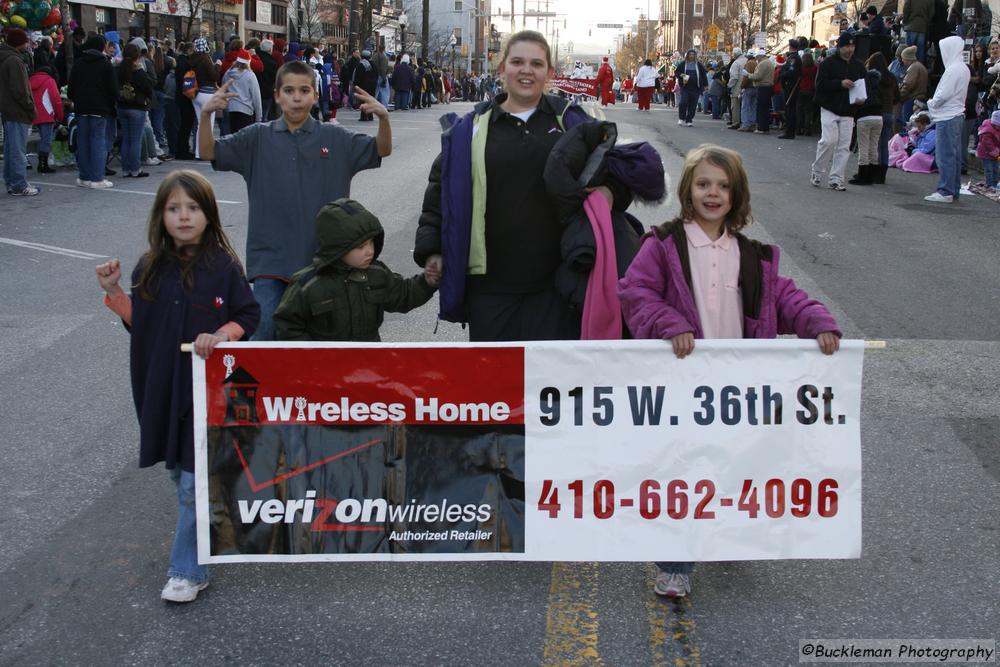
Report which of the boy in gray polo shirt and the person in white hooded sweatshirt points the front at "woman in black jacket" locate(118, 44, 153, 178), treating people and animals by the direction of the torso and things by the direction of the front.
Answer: the person in white hooded sweatshirt

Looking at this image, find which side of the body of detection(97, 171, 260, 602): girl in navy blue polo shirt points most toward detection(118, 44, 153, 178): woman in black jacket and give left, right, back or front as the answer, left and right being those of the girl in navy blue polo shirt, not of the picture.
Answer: back

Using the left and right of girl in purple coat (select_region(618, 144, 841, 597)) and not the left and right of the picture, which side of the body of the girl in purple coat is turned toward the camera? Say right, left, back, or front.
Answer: front

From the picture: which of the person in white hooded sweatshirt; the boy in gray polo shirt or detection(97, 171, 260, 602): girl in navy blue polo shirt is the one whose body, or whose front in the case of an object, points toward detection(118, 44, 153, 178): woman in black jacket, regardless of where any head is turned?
the person in white hooded sweatshirt

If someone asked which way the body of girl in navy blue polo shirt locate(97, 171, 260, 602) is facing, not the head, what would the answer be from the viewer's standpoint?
toward the camera

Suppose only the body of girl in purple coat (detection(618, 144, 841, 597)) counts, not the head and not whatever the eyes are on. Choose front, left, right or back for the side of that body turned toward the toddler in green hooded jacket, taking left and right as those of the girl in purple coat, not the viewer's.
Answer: right

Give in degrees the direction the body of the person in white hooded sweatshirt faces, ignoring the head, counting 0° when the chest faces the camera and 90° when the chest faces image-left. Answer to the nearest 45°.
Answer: approximately 90°
